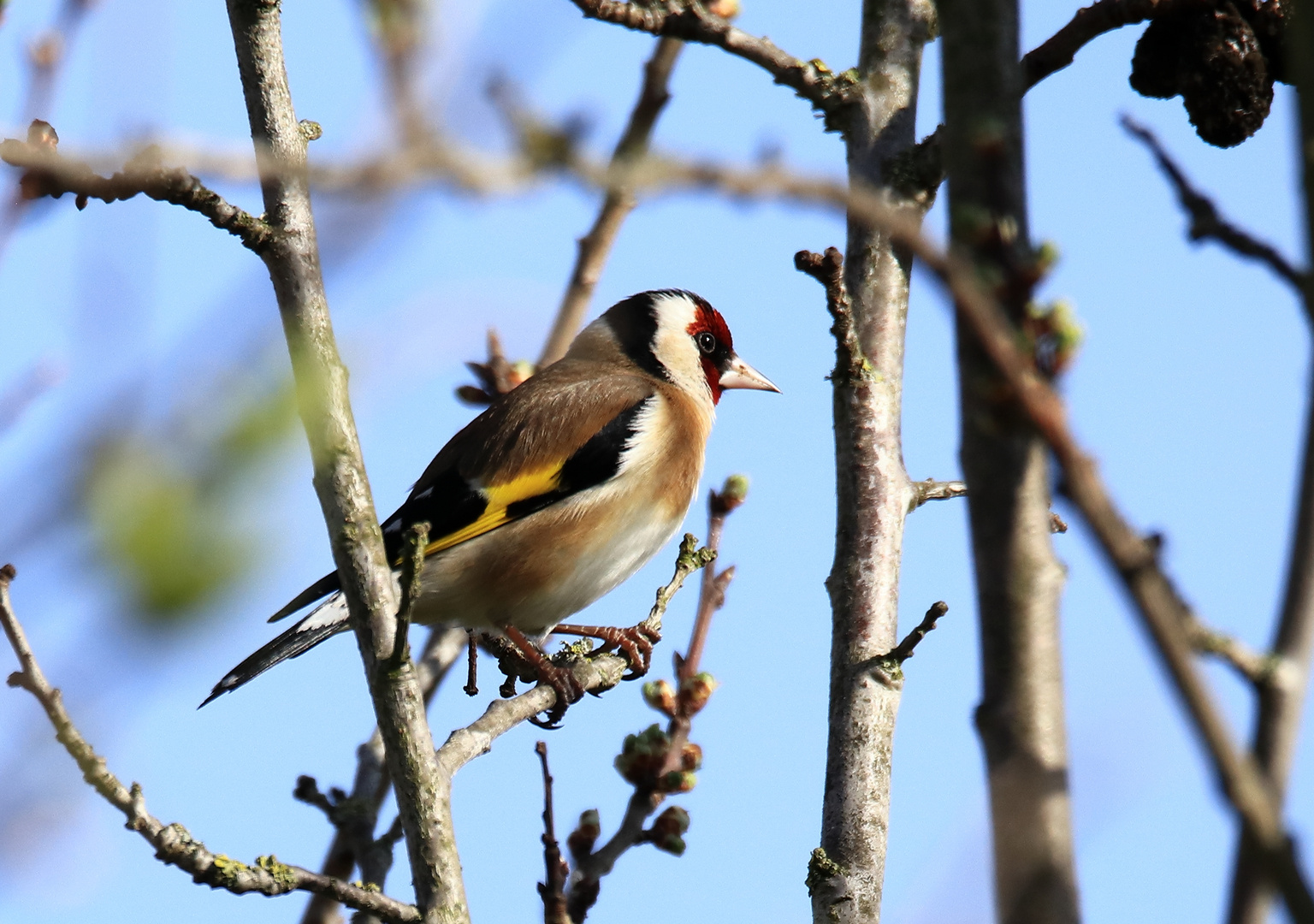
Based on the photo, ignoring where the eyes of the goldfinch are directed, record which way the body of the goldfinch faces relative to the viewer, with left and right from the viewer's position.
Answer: facing to the right of the viewer

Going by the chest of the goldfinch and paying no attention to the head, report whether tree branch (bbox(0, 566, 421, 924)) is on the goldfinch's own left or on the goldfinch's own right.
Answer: on the goldfinch's own right

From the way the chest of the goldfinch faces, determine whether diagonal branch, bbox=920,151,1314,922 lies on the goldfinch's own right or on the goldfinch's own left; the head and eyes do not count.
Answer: on the goldfinch's own right
